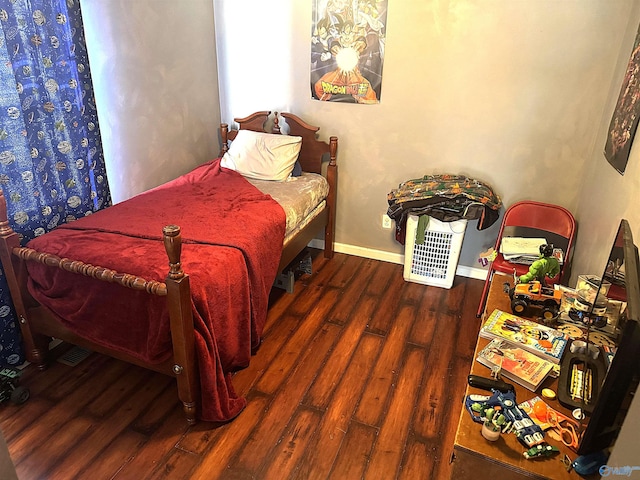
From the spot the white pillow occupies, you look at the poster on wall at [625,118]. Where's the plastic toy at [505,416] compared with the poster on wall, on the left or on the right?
right

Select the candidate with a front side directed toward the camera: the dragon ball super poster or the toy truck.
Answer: the dragon ball super poster

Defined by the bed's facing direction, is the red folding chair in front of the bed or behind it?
behind

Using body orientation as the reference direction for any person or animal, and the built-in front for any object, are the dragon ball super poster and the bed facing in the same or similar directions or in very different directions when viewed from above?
same or similar directions

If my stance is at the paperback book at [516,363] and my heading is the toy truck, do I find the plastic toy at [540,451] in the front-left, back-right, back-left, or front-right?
back-right

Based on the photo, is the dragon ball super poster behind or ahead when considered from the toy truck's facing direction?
ahead

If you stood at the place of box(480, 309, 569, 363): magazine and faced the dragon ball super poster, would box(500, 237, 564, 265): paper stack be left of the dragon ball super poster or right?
right

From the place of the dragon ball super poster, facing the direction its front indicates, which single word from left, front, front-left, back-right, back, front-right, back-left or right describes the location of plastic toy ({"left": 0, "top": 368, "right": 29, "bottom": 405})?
front-right

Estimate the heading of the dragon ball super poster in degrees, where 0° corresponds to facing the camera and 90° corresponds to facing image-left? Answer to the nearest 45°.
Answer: approximately 0°

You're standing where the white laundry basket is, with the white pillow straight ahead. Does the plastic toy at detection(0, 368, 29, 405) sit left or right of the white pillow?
left

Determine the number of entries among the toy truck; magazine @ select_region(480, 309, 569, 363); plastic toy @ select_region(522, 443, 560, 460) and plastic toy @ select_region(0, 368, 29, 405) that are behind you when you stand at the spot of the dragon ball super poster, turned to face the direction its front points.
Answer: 0

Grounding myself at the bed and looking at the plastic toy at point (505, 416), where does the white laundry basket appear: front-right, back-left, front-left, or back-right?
front-left

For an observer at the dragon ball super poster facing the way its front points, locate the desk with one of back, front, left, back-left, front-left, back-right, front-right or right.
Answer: front

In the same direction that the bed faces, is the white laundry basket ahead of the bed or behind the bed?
behind

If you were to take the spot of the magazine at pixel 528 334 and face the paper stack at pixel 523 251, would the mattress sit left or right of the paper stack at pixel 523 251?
left

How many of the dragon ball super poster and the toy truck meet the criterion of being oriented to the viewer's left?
1

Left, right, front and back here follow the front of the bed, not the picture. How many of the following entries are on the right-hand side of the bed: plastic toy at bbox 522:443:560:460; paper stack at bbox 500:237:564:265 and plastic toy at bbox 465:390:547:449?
0

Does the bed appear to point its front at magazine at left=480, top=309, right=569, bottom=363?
no

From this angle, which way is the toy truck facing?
to the viewer's left

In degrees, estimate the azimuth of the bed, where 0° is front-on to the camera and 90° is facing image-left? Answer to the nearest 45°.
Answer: approximately 45°
